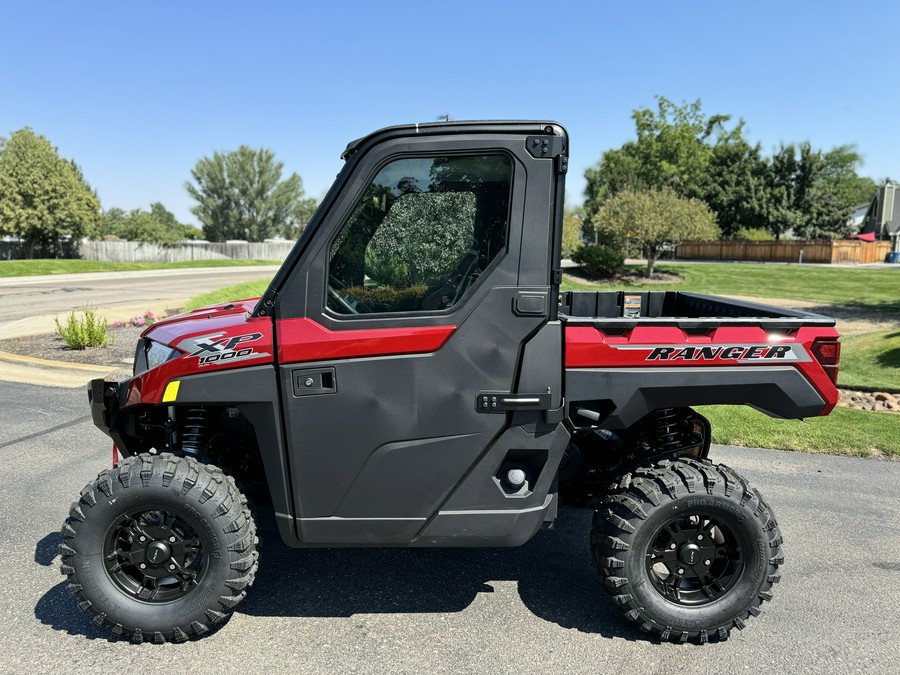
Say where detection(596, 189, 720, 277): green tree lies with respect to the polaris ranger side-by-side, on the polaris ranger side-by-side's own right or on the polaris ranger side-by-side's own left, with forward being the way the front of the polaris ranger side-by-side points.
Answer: on the polaris ranger side-by-side's own right

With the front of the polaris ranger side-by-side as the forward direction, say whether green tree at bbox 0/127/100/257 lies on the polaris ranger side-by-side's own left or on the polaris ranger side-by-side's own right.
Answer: on the polaris ranger side-by-side's own right

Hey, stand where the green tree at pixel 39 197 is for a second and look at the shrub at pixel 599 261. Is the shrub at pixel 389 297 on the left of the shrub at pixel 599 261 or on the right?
right

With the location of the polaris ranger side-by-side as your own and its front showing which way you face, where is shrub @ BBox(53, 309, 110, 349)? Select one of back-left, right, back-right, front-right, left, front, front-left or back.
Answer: front-right

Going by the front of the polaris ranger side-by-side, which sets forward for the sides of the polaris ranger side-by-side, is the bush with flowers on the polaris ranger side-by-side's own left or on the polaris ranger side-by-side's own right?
on the polaris ranger side-by-side's own right

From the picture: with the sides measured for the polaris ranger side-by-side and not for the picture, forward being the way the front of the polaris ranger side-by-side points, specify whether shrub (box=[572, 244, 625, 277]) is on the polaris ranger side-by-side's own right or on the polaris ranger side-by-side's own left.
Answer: on the polaris ranger side-by-side's own right

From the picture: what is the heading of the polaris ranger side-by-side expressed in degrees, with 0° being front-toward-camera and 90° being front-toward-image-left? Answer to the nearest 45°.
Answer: approximately 90°

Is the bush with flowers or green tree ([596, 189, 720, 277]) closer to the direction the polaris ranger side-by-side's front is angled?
the bush with flowers
